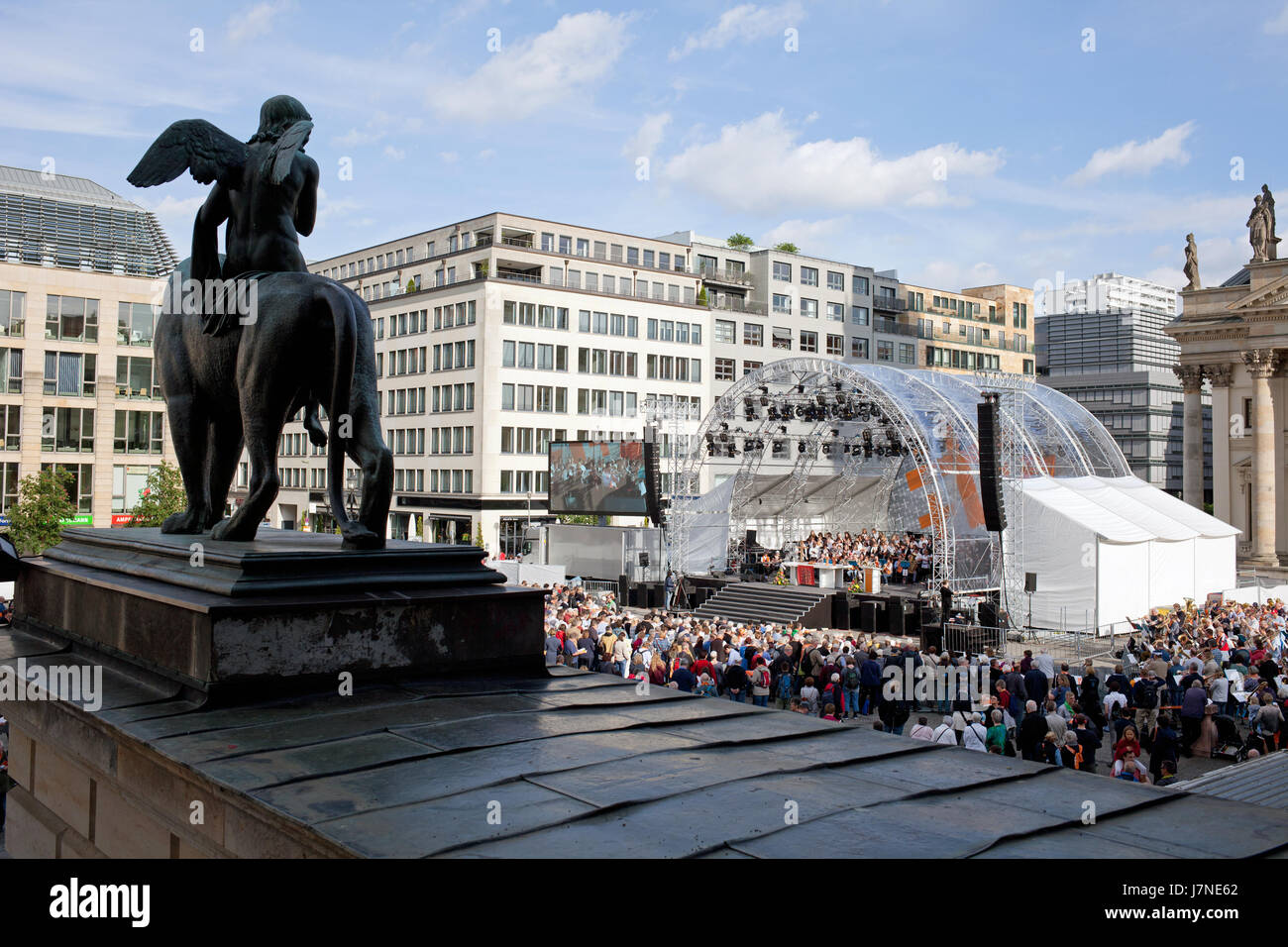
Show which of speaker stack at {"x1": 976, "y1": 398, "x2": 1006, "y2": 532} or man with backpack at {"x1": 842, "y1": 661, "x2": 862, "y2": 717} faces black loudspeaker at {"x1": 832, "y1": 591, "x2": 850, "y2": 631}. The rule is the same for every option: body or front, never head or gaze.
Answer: the man with backpack

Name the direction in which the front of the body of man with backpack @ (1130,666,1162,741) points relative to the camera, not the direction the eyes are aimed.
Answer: away from the camera

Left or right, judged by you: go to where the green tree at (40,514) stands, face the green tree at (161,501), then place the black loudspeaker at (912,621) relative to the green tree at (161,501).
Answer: right

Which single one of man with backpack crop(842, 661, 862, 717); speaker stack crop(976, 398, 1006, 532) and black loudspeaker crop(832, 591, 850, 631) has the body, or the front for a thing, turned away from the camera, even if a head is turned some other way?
the man with backpack

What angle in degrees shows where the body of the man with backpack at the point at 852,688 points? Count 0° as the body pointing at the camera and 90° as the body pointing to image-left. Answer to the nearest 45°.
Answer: approximately 180°

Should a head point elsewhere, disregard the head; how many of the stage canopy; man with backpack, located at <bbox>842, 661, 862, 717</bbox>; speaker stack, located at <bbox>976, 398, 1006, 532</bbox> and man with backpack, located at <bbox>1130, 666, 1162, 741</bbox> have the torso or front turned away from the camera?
2

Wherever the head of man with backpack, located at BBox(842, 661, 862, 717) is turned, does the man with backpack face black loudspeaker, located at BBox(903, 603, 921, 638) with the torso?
yes

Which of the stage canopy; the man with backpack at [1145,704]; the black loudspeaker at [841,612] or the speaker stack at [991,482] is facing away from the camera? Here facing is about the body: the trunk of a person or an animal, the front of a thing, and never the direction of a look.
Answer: the man with backpack

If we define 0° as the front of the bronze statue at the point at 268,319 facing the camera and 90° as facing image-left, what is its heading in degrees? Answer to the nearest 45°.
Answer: approximately 135°
